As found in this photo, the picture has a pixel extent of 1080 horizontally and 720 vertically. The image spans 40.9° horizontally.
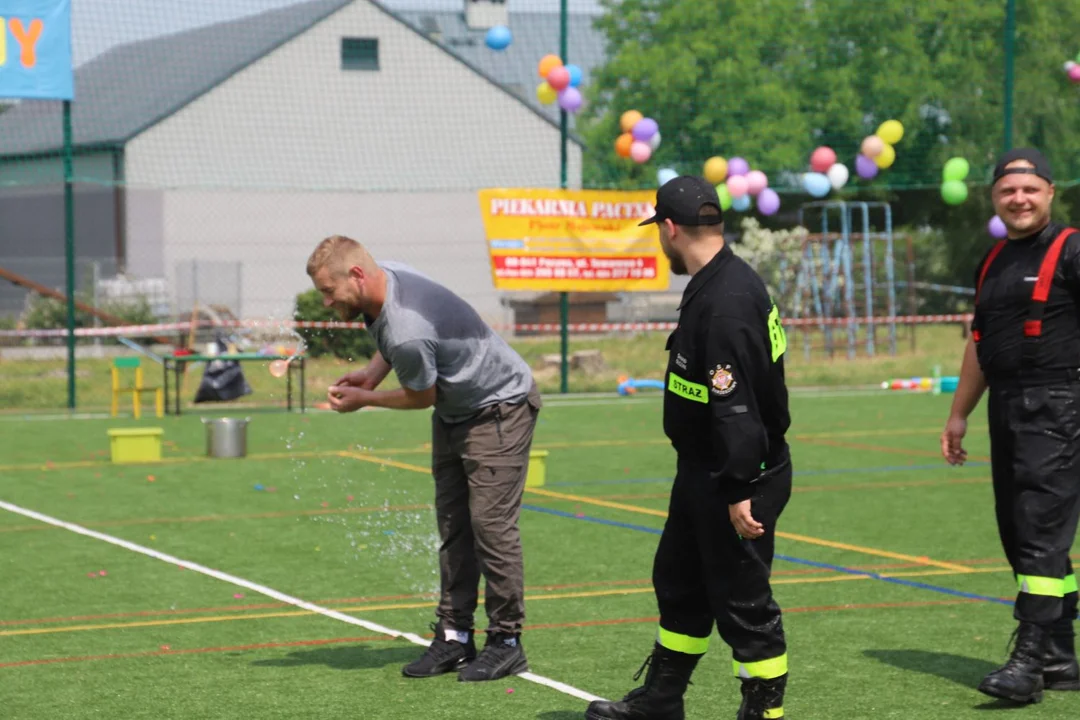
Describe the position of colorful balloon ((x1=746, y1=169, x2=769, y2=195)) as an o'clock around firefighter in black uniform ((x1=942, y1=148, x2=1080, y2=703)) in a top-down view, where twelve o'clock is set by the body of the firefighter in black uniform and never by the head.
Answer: The colorful balloon is roughly at 4 o'clock from the firefighter in black uniform.

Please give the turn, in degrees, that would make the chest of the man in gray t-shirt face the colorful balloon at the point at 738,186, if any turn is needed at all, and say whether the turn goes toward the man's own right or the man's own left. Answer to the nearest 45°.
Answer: approximately 90° to the man's own right

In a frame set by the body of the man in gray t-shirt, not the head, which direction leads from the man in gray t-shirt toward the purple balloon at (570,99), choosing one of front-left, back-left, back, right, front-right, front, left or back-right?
right

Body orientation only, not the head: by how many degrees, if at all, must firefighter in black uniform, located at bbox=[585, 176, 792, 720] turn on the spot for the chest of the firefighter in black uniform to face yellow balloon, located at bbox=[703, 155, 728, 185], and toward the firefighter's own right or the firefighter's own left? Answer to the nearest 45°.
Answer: approximately 90° to the firefighter's own right

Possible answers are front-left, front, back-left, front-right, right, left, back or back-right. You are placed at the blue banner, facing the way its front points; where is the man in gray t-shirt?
front

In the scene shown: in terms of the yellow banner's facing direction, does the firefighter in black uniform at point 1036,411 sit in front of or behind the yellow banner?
in front

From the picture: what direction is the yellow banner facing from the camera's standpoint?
toward the camera

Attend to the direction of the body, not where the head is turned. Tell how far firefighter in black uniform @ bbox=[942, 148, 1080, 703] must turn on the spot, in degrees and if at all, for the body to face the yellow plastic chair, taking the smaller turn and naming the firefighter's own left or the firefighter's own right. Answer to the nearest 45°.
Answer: approximately 90° to the firefighter's own right

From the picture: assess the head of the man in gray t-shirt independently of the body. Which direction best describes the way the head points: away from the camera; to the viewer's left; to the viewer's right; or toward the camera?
to the viewer's left

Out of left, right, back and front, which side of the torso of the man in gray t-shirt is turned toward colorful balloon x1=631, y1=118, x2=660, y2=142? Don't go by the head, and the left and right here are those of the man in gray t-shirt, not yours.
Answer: right

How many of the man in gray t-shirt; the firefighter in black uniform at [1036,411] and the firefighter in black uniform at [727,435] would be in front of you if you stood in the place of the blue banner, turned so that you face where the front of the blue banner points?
3

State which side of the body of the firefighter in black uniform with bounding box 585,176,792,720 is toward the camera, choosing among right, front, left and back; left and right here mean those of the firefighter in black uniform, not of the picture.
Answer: left
